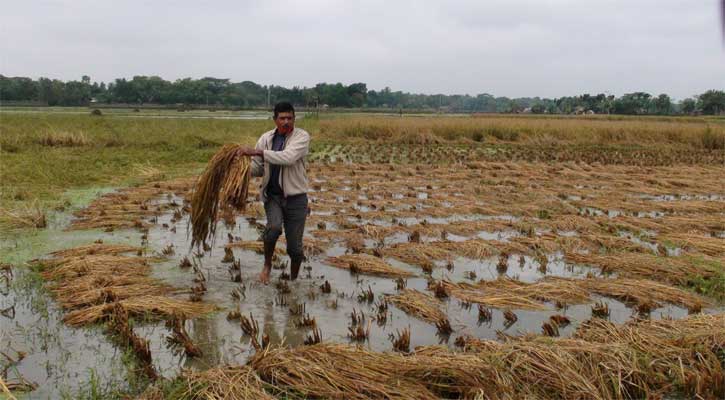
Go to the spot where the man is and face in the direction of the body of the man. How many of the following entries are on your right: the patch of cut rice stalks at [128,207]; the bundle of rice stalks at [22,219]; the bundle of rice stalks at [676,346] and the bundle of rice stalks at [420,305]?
2

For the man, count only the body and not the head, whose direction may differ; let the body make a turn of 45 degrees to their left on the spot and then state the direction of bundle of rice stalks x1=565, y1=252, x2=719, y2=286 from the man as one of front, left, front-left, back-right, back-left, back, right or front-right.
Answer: left

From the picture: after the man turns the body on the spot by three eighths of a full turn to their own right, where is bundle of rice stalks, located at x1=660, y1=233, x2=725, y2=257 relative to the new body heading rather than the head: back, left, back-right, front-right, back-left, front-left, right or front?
right

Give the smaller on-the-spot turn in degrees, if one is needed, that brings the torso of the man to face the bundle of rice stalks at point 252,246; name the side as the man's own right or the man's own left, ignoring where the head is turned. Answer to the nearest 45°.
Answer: approximately 135° to the man's own right

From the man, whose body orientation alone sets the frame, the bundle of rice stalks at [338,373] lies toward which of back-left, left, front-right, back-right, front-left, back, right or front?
front-left

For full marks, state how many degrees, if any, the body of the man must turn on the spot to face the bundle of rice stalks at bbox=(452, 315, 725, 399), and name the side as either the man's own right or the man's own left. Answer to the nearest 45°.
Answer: approximately 90° to the man's own left

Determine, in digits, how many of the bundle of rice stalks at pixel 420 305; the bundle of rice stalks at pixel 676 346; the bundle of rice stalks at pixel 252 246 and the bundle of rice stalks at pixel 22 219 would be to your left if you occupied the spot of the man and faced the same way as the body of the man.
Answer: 2

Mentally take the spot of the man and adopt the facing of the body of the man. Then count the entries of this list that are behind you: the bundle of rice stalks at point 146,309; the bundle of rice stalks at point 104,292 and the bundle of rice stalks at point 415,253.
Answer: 1

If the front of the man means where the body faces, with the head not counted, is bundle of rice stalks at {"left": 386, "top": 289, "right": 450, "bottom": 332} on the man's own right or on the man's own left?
on the man's own left

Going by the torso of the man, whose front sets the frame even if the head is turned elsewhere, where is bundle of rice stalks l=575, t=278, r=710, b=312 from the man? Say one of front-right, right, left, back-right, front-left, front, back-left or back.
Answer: back-left

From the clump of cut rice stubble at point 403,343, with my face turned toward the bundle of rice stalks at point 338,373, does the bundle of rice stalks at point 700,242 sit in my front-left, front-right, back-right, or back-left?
back-left

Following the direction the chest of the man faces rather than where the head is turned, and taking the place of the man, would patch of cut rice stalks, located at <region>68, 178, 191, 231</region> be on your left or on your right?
on your right

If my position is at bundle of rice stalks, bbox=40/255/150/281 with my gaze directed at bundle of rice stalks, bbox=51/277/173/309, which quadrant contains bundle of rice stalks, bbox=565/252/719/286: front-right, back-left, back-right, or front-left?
front-left

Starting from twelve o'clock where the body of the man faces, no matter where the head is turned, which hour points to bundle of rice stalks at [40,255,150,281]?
The bundle of rice stalks is roughly at 2 o'clock from the man.

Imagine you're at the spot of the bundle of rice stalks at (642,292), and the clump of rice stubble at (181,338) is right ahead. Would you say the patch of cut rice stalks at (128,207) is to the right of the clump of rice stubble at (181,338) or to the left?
right

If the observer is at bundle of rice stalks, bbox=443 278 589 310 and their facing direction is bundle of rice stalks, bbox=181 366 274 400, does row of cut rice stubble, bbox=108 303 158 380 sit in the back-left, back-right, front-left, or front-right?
front-right

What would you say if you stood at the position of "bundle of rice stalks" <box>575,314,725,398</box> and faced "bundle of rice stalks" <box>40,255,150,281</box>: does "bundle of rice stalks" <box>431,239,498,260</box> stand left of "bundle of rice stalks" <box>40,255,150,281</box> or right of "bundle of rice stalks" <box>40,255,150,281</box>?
right

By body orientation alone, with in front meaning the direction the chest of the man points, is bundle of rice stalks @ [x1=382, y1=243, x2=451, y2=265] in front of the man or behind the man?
behind

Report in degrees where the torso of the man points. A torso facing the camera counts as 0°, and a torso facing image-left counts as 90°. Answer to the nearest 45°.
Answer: approximately 45°

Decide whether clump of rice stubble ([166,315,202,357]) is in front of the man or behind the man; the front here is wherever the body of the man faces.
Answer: in front
